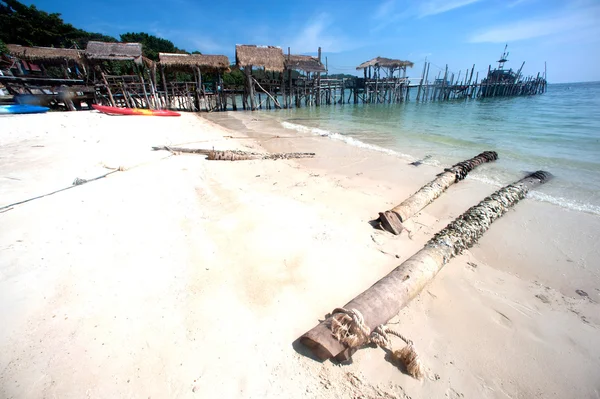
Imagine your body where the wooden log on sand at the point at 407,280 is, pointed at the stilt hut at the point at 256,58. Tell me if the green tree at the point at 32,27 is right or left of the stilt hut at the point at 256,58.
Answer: left

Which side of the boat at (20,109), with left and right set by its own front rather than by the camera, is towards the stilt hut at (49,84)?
left

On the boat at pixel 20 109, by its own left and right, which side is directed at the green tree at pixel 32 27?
left

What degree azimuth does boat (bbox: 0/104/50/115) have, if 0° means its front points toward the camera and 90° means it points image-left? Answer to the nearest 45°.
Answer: approximately 270°

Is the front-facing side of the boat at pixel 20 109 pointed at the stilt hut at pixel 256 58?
yes

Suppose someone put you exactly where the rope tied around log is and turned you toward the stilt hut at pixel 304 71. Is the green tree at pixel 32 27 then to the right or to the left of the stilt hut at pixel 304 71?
left

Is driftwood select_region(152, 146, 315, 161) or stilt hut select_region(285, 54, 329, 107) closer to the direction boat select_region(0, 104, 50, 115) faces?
the stilt hut

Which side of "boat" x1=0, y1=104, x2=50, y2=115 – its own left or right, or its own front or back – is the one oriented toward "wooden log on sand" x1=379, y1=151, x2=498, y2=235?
right

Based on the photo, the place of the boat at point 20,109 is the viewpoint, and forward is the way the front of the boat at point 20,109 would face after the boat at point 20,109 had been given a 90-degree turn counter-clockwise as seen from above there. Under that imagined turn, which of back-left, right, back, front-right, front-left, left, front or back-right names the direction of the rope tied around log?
back

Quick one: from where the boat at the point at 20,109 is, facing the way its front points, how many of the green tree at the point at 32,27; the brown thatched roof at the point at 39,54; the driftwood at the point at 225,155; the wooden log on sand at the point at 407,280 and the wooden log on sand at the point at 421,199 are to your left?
2
